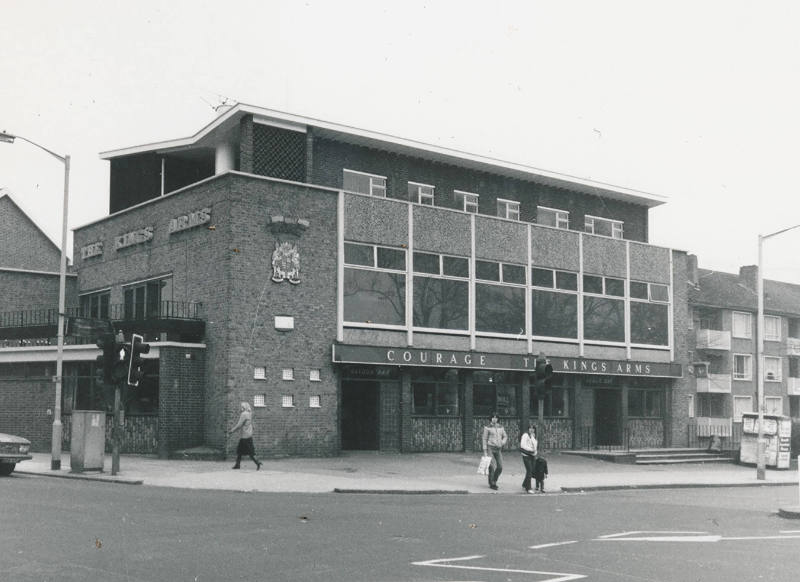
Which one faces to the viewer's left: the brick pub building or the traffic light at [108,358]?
the traffic light

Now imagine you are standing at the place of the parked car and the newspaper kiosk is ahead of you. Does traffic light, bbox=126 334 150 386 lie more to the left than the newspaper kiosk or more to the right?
right

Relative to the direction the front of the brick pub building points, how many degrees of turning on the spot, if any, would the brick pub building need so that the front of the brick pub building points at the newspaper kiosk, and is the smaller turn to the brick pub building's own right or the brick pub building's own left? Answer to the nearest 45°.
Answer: approximately 45° to the brick pub building's own left

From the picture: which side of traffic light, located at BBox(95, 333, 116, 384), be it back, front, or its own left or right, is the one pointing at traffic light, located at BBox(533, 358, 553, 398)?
back

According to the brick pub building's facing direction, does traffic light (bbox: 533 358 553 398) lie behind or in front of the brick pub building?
in front

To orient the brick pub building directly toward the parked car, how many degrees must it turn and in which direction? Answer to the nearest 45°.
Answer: approximately 90° to its right

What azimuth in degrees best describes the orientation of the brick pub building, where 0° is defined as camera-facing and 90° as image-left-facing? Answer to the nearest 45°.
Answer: approximately 315°

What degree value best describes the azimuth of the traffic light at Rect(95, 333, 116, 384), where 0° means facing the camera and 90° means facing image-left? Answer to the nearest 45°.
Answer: approximately 90°
